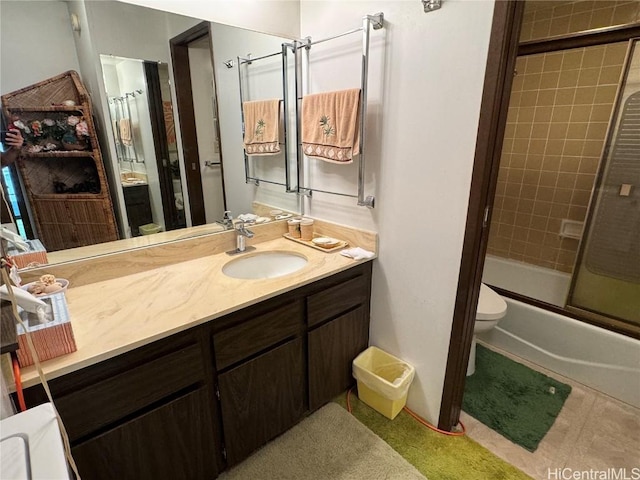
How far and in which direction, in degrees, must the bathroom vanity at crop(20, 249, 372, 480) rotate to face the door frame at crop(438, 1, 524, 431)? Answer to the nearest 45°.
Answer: approximately 45° to its left

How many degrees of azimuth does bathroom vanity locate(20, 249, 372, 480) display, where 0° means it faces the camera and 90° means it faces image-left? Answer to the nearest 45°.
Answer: approximately 315°

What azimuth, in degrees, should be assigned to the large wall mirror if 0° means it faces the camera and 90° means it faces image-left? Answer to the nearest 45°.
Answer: approximately 315°

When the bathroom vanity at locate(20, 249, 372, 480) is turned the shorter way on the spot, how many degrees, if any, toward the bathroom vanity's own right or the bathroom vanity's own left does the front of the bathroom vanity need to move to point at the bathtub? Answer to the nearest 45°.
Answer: approximately 45° to the bathroom vanity's own left
